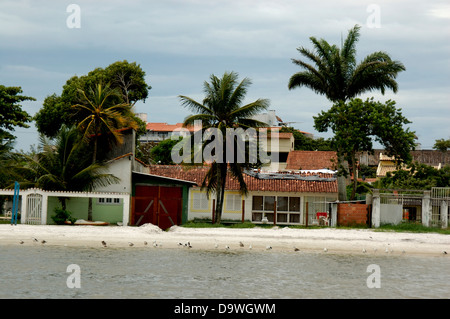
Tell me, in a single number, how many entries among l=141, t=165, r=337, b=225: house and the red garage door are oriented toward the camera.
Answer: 2

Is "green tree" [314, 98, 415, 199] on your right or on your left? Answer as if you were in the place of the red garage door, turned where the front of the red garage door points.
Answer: on your left

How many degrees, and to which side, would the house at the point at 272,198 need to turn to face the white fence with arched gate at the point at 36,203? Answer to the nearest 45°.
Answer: approximately 45° to its right

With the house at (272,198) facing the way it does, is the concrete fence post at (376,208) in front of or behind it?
in front

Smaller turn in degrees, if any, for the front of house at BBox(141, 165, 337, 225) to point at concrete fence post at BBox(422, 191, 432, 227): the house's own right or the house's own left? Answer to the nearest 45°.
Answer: approximately 45° to the house's own left

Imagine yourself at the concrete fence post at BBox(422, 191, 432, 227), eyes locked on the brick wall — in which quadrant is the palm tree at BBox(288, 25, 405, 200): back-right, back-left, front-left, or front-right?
front-right

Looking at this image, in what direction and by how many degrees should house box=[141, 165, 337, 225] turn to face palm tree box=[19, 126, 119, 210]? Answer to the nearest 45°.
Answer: approximately 45° to its right

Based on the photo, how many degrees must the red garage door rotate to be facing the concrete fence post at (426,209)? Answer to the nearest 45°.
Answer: approximately 90° to its left

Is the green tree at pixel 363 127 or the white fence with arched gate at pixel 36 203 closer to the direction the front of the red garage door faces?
the white fence with arched gate

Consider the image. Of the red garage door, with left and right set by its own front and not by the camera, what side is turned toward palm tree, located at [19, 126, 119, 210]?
right

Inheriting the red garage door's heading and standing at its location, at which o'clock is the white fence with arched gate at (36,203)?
The white fence with arched gate is roughly at 2 o'clock from the red garage door.

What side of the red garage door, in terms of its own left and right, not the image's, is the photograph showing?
front

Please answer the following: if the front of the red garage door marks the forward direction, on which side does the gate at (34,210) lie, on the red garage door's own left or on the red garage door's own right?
on the red garage door's own right
